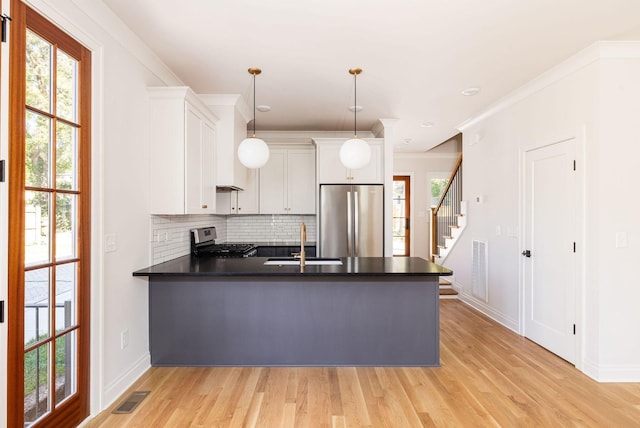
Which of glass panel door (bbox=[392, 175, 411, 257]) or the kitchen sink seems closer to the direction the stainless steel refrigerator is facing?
the kitchen sink

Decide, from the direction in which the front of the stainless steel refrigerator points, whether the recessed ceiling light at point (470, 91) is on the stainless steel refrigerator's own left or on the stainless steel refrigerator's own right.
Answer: on the stainless steel refrigerator's own left

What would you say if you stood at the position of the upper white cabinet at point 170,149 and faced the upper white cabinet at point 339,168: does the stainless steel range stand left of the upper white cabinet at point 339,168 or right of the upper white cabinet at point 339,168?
left

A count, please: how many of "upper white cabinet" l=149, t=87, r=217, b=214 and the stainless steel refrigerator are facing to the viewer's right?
1

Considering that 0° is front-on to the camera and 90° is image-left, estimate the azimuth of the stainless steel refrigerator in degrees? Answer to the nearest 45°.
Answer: approximately 0°

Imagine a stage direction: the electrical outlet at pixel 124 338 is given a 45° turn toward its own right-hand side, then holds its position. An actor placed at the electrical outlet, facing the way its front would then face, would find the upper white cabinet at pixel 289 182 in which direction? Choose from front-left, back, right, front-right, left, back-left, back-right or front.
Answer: back-left

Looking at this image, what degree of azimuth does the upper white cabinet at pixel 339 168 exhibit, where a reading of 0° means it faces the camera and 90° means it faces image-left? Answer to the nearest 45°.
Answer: approximately 0°

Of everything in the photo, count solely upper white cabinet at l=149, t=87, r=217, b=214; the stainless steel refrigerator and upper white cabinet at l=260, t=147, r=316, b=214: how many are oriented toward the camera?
2

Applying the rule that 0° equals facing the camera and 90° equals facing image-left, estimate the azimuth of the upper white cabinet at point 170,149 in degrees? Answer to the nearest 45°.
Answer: approximately 270°
